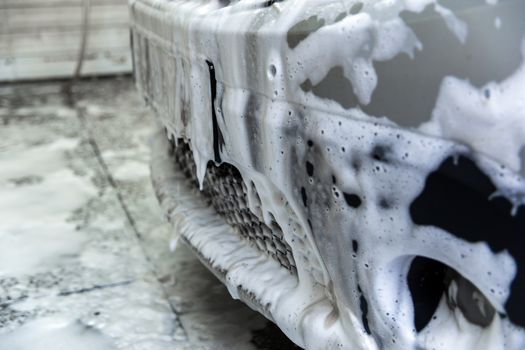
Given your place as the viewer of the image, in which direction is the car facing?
facing the viewer and to the left of the viewer
